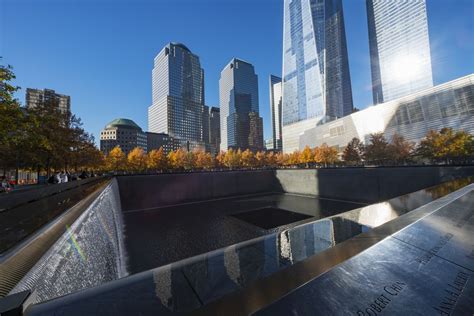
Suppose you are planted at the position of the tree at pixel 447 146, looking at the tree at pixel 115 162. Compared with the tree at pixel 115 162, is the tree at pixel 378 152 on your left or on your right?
right

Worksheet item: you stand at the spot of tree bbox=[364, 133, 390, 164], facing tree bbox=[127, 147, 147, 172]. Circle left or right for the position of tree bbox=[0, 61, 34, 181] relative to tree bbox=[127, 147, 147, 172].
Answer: left

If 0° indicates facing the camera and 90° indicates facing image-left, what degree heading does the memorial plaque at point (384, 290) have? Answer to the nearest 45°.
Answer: approximately 315°

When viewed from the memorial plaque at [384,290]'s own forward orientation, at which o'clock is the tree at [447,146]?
The tree is roughly at 8 o'clock from the memorial plaque.

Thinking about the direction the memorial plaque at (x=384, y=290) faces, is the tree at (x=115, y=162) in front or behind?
behind

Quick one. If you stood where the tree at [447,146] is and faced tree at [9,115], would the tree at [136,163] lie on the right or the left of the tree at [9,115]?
right

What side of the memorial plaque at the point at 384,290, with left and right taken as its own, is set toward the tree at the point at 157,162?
back
